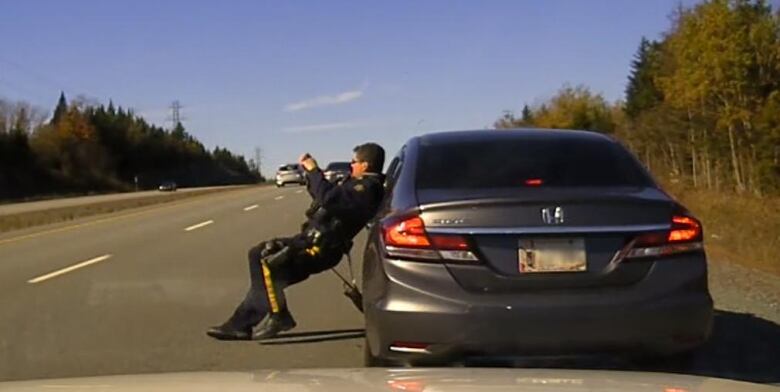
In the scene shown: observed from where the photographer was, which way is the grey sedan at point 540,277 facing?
facing away from the viewer
